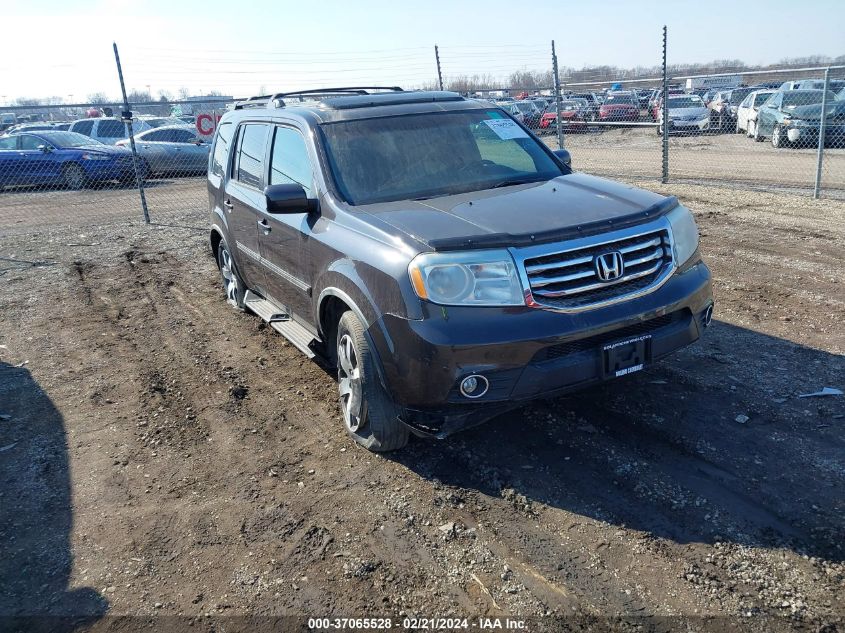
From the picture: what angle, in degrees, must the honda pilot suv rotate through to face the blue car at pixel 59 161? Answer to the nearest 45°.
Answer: approximately 180°

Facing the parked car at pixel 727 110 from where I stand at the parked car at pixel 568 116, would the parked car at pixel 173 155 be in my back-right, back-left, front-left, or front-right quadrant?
back-right

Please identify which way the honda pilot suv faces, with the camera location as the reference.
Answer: facing the viewer and to the right of the viewer

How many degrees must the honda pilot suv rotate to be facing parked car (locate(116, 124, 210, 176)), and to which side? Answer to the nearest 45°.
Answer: approximately 180°

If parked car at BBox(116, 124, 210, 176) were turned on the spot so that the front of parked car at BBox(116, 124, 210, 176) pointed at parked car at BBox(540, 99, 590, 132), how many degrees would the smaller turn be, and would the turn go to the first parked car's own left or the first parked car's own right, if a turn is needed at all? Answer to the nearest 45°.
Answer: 0° — it already faces it

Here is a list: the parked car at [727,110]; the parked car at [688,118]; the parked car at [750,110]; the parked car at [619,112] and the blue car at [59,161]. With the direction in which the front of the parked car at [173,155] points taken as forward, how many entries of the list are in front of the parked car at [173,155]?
4

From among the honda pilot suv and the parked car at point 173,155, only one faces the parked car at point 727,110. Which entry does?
the parked car at point 173,155

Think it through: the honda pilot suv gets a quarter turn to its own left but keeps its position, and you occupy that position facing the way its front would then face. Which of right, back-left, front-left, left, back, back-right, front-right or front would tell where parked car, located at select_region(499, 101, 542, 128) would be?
front-left

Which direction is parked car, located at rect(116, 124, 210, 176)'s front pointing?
to the viewer's right

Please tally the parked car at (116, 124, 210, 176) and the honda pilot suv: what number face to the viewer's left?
0

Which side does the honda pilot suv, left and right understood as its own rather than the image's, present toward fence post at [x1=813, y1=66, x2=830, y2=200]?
left

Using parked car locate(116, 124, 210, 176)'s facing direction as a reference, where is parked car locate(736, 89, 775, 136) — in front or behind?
in front
